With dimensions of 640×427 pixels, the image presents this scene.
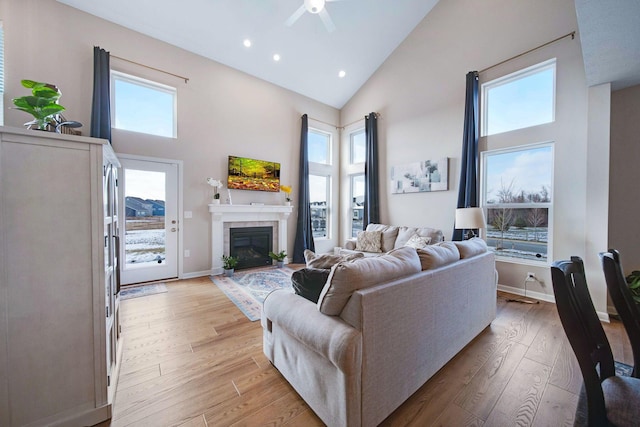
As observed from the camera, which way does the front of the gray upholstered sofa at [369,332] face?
facing away from the viewer and to the left of the viewer

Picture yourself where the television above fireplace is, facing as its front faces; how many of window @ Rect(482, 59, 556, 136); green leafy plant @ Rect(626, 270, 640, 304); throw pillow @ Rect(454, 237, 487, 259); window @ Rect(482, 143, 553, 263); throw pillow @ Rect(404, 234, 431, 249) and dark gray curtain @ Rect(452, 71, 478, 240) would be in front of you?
6

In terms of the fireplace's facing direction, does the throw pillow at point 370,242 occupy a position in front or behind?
in front

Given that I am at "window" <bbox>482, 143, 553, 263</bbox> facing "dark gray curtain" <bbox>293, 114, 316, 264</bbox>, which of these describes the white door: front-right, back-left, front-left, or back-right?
front-left

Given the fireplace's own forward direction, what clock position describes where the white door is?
The white door is roughly at 4 o'clock from the fireplace.

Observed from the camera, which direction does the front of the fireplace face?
facing the viewer and to the right of the viewer

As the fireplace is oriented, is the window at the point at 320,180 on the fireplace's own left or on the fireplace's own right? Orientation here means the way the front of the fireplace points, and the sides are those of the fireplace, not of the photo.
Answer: on the fireplace's own left

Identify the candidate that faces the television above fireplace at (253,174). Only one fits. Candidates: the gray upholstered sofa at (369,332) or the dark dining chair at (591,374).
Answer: the gray upholstered sofa

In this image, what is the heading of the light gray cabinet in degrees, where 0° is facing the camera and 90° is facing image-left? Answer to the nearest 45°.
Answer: approximately 270°
